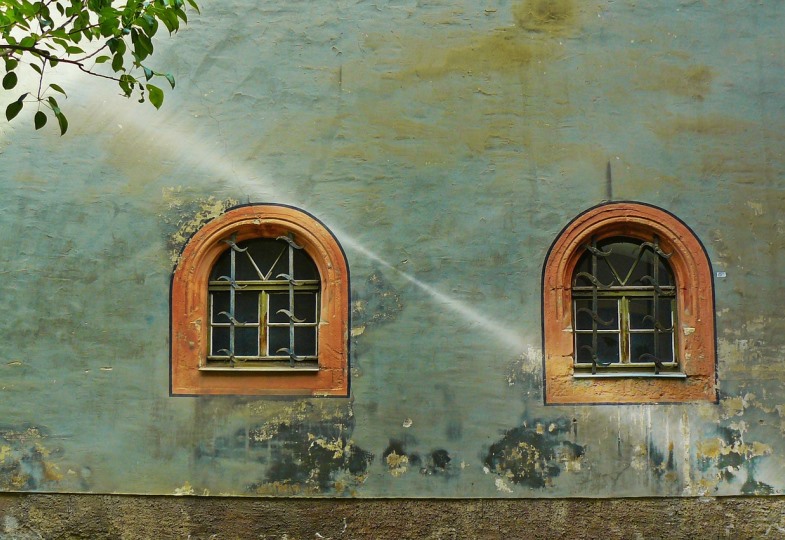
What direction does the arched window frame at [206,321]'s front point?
toward the camera

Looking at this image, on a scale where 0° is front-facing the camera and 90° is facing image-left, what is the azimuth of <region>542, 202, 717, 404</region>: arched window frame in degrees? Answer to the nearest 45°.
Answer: approximately 0°

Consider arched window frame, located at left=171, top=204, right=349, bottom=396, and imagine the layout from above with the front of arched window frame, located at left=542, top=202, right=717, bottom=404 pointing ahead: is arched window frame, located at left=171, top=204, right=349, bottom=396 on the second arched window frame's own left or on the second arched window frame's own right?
on the second arched window frame's own right

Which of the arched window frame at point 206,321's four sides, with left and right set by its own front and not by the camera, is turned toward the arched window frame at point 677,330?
left

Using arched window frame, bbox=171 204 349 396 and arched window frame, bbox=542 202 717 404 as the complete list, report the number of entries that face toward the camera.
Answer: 2
